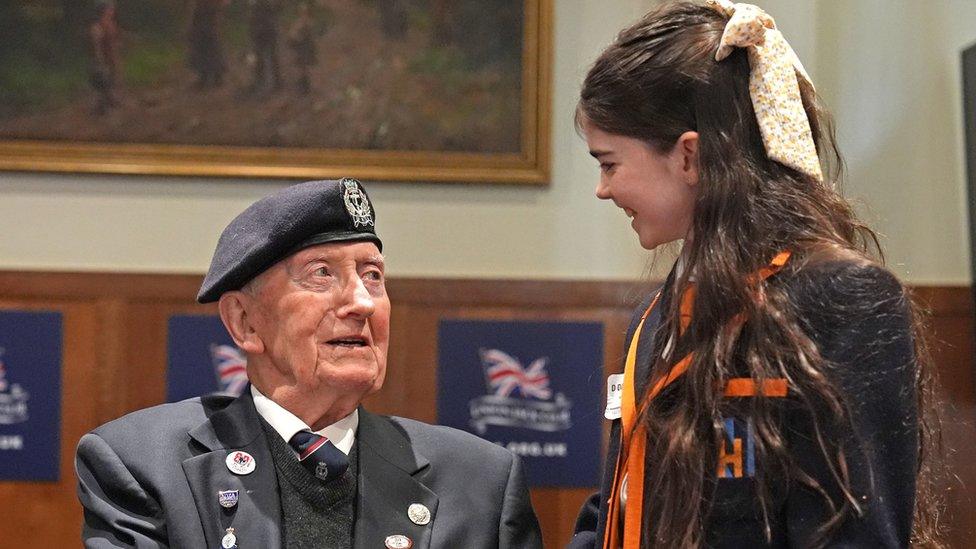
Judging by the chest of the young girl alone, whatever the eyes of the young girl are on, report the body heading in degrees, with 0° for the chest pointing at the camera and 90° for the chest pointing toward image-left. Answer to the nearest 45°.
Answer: approximately 45°

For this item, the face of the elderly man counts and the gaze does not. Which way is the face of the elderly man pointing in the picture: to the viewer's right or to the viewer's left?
to the viewer's right

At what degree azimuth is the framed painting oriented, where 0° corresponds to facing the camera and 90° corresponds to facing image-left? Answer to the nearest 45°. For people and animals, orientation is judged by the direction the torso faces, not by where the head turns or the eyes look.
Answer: approximately 0°

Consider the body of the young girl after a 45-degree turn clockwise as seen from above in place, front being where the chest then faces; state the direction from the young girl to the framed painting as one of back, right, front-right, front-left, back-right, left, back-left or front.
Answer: front-right

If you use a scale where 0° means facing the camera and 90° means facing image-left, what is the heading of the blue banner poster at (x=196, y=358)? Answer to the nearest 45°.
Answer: approximately 0°

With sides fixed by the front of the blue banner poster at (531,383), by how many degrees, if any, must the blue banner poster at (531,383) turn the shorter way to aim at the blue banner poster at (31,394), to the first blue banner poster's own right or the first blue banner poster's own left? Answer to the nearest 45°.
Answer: approximately 90° to the first blue banner poster's own right

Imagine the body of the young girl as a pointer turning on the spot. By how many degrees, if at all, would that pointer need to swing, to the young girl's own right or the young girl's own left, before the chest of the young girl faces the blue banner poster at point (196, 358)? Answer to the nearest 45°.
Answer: approximately 90° to the young girl's own right
